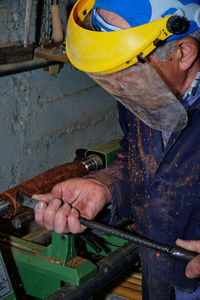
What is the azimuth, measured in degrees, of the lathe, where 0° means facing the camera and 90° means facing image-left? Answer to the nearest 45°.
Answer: approximately 315°

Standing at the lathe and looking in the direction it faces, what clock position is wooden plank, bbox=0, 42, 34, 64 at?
The wooden plank is roughly at 7 o'clock from the lathe.

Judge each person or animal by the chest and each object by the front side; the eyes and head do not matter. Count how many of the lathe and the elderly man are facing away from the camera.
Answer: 0

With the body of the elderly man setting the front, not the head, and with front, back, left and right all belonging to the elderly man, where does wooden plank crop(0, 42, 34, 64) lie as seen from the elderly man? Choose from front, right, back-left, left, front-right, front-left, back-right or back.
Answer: right

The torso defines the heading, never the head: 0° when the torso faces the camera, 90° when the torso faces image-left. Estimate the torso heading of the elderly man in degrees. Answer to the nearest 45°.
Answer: approximately 45°

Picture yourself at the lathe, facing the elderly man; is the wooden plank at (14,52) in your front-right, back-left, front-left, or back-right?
back-left
